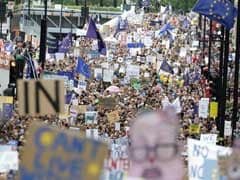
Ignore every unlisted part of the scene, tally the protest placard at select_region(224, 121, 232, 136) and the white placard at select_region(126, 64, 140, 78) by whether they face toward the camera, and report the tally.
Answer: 2

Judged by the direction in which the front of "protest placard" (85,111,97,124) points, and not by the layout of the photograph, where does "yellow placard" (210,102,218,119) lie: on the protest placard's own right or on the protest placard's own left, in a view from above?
on the protest placard's own left

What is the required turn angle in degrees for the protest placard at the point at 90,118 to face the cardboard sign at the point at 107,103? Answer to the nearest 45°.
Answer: approximately 180°

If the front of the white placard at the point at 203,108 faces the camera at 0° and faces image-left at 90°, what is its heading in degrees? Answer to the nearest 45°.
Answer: approximately 0°

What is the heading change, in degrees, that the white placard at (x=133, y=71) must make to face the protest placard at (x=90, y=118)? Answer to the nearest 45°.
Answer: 0° — it already faces it

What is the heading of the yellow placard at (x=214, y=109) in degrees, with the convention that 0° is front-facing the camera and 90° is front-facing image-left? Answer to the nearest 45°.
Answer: approximately 0°

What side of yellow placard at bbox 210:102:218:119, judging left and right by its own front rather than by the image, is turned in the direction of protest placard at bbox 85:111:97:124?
right
